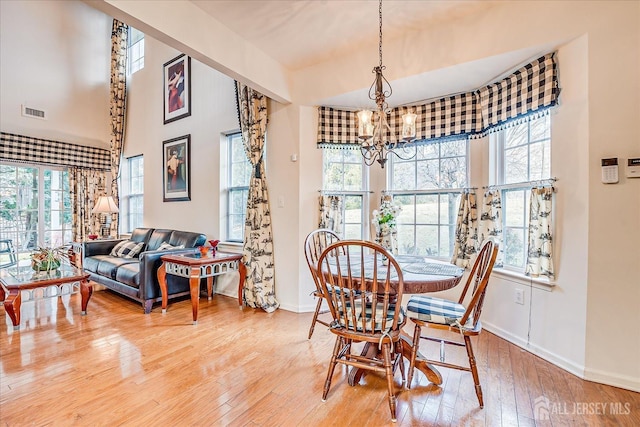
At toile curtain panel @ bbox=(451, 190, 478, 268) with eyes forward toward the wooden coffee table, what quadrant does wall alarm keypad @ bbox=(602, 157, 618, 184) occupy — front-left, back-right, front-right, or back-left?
back-left

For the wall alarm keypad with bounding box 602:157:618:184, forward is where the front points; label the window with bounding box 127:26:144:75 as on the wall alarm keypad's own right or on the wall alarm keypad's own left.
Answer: on the wall alarm keypad's own right

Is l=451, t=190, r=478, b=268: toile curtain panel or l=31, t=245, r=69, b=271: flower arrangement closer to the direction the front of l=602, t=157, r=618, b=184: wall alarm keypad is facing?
the flower arrangement

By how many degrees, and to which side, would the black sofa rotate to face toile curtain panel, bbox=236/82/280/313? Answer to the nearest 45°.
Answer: approximately 90° to its left

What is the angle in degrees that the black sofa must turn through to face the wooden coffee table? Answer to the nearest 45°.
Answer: approximately 45° to its right

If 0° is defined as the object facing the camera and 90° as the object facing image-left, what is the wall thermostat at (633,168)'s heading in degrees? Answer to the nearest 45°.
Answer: approximately 0°

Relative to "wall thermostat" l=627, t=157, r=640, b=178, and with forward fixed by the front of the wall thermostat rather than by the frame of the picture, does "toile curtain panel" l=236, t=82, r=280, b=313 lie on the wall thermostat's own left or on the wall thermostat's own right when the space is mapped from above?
on the wall thermostat's own right

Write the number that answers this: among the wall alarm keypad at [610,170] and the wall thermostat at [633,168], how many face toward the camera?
2

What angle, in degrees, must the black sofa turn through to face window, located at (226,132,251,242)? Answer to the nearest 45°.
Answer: approximately 135° to its left

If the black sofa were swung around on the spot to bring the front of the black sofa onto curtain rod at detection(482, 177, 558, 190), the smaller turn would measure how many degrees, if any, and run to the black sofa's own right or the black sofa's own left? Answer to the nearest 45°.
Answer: approximately 90° to the black sofa's own left

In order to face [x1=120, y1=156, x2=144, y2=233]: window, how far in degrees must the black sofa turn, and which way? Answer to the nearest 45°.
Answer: approximately 135° to its right

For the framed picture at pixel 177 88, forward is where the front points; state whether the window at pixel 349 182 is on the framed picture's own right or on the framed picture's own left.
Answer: on the framed picture's own left

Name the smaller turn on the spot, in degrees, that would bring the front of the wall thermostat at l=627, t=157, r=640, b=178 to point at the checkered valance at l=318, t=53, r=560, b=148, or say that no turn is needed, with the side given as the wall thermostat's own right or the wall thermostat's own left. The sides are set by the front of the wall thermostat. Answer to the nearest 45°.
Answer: approximately 90° to the wall thermostat's own right
